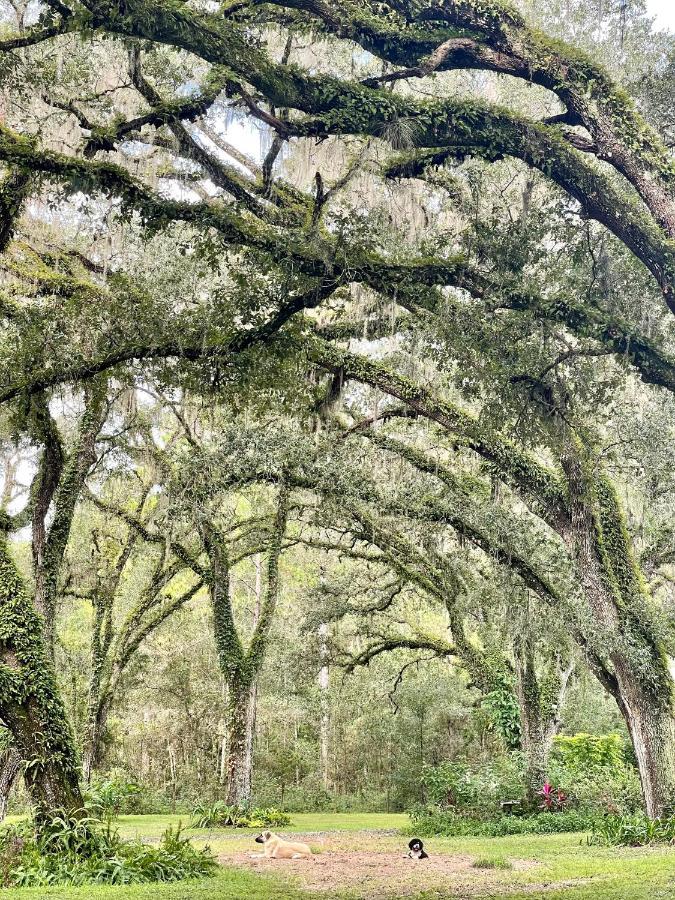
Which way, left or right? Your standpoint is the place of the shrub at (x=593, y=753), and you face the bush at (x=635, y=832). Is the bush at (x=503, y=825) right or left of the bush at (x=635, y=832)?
right

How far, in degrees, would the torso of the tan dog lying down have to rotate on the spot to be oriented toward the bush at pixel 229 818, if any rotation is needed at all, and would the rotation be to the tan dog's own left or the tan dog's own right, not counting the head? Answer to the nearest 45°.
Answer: approximately 90° to the tan dog's own right

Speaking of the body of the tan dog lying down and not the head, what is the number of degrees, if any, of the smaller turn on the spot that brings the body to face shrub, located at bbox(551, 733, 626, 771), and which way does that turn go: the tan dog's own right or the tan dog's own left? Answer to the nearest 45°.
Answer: approximately 135° to the tan dog's own right

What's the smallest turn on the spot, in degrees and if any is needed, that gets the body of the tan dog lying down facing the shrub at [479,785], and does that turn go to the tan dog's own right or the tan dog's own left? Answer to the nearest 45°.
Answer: approximately 135° to the tan dog's own right

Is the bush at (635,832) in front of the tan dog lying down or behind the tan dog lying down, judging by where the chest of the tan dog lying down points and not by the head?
behind

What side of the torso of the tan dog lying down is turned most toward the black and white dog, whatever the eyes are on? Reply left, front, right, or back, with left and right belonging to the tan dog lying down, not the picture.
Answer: back

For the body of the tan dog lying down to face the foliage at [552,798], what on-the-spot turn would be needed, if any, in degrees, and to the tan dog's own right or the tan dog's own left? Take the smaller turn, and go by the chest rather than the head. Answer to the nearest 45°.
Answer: approximately 135° to the tan dog's own right

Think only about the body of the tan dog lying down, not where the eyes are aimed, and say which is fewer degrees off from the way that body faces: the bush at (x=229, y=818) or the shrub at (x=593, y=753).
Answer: the bush

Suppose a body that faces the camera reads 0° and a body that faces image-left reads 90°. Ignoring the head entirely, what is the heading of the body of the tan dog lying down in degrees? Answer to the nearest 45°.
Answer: approximately 90°

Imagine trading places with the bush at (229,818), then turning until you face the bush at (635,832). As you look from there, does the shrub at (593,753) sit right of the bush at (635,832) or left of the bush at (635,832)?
left
